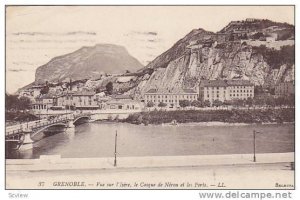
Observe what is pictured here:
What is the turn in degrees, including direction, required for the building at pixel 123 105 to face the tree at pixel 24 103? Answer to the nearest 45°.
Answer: approximately 90° to its right

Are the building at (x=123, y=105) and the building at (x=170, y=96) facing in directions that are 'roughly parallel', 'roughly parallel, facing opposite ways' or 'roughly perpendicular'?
roughly parallel

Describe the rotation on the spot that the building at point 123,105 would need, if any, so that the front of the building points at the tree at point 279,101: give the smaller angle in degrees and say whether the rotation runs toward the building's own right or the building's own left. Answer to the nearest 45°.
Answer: approximately 90° to the building's own left

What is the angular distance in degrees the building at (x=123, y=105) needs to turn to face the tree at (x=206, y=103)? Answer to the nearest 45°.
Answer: approximately 90° to its left

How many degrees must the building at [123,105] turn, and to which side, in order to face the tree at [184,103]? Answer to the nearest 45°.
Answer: approximately 90° to its left

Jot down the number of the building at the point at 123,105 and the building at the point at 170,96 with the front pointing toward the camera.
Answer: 2

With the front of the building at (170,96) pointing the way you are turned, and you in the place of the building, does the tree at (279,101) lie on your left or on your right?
on your left

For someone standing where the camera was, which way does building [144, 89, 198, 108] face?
facing the viewer

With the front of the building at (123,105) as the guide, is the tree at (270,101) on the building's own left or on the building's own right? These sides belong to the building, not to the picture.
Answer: on the building's own left

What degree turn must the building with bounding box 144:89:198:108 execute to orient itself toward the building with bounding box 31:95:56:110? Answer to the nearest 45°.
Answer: approximately 90° to its right
